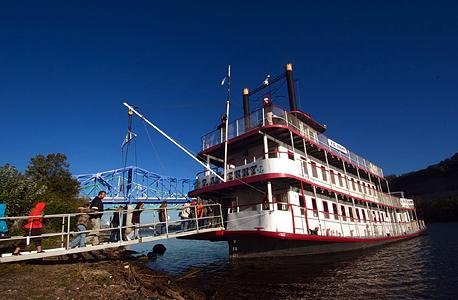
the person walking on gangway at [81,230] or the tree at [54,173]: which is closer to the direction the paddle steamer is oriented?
the person walking on gangway

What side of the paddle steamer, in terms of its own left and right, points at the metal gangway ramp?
front

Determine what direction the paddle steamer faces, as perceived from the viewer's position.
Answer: facing the viewer and to the left of the viewer

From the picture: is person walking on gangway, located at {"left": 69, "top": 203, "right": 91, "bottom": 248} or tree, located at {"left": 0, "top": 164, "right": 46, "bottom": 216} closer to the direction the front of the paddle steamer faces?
the person walking on gangway

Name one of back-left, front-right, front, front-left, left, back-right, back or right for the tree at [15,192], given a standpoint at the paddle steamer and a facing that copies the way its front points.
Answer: front-right

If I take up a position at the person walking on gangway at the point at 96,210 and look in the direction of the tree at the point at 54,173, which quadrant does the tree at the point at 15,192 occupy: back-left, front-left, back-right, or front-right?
front-left

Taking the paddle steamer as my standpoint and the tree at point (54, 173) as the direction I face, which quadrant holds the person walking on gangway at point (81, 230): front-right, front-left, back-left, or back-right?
front-left

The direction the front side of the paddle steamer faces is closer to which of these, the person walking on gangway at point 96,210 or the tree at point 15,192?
the person walking on gangway
